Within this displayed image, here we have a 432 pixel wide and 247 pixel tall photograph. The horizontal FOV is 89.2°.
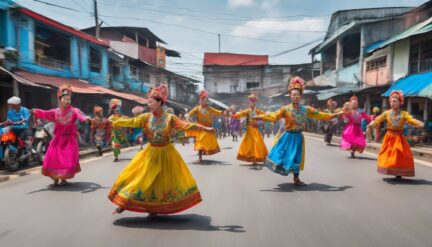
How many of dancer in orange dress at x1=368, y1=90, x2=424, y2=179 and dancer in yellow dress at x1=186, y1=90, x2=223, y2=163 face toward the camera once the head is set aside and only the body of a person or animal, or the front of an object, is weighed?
2

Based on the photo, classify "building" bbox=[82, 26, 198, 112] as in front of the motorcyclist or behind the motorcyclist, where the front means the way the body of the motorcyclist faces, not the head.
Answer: behind

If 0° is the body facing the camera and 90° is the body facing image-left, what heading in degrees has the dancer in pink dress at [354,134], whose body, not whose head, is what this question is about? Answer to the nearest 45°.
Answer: approximately 0°

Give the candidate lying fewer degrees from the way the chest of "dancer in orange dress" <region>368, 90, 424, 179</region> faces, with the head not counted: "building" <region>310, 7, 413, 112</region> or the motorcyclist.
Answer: the motorcyclist

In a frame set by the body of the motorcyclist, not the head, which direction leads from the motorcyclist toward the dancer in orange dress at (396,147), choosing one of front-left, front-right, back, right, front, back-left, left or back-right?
left

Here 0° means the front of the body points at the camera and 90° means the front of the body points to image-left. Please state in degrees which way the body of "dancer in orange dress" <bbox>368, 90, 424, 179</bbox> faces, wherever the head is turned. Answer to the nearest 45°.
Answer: approximately 0°

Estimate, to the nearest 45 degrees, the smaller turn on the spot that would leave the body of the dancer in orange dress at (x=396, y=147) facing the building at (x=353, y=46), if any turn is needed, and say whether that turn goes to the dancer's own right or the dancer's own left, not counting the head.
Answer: approximately 180°

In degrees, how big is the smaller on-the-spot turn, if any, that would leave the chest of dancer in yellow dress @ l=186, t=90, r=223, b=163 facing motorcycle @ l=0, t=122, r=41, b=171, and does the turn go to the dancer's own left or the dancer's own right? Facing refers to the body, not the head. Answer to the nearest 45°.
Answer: approximately 90° to the dancer's own right

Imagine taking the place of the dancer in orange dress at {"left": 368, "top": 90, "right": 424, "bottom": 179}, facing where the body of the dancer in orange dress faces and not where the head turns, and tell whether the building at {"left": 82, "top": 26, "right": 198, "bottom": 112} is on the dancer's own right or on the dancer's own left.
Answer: on the dancer's own right

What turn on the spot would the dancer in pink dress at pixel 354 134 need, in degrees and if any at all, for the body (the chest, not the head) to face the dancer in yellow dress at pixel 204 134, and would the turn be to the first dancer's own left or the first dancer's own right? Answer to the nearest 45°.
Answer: approximately 45° to the first dancer's own right

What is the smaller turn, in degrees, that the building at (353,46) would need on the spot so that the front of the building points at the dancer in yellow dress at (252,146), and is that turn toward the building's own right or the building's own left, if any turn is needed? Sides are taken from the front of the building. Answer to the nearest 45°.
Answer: approximately 45° to the building's own left

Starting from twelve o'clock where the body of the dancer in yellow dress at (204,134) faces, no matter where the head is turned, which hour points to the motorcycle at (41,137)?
The motorcycle is roughly at 3 o'clock from the dancer in yellow dress.

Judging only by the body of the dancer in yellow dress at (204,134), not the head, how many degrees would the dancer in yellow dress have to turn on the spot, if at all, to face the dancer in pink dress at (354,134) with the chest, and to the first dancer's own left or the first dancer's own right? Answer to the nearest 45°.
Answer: approximately 90° to the first dancer's own left
